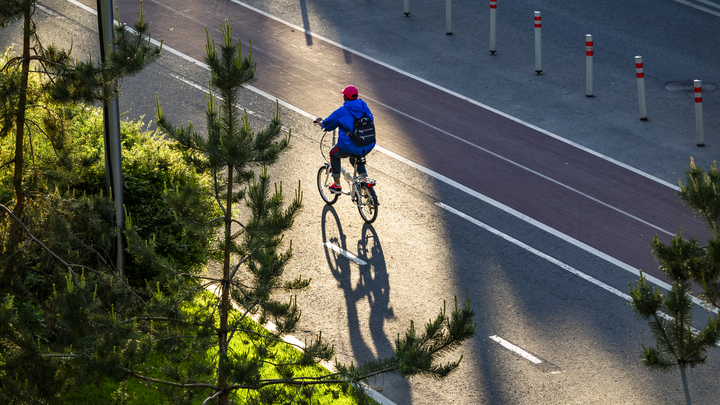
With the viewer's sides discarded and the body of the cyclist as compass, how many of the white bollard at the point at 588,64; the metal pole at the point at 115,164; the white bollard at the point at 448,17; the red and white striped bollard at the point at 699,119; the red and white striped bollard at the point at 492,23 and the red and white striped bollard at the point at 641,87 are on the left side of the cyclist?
1

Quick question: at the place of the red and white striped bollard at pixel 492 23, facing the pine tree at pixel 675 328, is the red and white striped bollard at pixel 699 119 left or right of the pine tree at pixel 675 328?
left

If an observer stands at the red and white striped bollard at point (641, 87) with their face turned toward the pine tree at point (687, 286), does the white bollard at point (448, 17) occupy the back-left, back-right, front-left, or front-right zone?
back-right

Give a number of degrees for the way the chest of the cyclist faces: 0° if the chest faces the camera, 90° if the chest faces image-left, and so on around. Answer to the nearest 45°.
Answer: approximately 135°

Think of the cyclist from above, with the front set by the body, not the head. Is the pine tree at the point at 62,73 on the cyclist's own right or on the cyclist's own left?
on the cyclist's own left

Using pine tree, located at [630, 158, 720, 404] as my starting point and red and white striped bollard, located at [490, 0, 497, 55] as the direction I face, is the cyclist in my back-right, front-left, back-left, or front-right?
front-left

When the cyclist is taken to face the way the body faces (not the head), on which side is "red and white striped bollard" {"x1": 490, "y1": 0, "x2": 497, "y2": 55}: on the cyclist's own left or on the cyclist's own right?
on the cyclist's own right

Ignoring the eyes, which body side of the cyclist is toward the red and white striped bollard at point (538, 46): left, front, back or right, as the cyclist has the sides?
right

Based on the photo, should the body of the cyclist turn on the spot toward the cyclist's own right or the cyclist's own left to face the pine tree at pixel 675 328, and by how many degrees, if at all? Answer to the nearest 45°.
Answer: approximately 135° to the cyclist's own left

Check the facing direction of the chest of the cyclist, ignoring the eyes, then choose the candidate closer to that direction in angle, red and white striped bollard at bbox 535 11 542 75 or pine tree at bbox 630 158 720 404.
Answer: the red and white striped bollard

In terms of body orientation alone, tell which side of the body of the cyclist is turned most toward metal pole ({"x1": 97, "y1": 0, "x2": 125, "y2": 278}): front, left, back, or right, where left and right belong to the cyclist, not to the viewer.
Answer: left

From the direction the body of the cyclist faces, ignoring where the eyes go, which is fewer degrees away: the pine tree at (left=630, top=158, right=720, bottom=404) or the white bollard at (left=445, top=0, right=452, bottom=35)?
the white bollard
